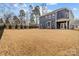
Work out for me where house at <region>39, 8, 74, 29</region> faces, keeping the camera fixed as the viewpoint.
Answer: facing the viewer and to the left of the viewer
